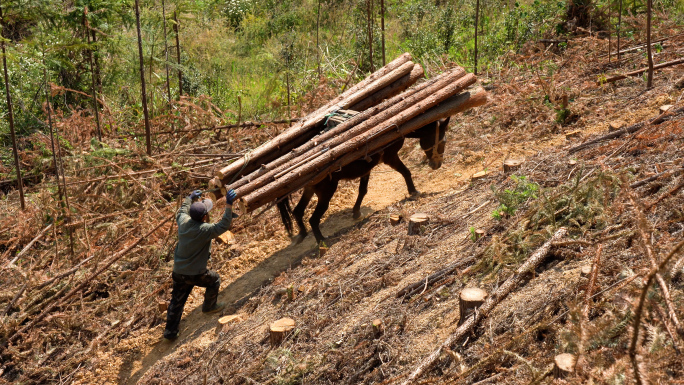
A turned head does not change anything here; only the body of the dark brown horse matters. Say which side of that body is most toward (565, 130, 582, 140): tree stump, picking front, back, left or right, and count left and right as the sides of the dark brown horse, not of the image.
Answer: front

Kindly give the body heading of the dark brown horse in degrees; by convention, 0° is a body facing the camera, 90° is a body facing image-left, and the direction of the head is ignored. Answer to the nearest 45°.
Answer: approximately 270°

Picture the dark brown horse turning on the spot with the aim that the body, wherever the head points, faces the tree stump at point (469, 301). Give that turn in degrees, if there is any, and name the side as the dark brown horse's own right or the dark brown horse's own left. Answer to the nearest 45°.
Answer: approximately 90° to the dark brown horse's own right

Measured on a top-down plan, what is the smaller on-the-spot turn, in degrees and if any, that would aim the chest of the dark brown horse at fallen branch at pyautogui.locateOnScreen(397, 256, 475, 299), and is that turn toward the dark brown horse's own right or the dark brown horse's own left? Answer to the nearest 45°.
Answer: approximately 90° to the dark brown horse's own right

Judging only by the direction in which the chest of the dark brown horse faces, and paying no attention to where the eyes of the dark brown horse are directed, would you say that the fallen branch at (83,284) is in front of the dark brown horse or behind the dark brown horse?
behind

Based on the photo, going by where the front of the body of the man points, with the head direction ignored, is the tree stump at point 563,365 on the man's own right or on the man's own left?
on the man's own right

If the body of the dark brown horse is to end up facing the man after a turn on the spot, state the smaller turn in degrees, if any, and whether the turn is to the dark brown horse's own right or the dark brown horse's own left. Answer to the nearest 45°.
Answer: approximately 135° to the dark brown horse's own right

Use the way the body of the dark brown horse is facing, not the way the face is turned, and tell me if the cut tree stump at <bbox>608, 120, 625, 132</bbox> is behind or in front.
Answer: in front

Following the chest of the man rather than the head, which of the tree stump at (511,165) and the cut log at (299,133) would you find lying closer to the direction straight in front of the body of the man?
the cut log

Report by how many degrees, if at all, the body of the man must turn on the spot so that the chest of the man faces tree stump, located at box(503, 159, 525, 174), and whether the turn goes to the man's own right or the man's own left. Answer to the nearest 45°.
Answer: approximately 45° to the man's own right

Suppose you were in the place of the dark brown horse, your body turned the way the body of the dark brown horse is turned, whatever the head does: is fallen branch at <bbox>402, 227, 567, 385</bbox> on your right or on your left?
on your right

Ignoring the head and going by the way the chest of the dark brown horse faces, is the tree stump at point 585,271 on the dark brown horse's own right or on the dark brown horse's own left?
on the dark brown horse's own right

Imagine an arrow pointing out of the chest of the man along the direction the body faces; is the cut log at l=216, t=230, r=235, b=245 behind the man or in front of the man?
in front

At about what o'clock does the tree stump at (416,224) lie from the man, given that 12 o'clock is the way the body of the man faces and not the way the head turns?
The tree stump is roughly at 2 o'clock from the man.

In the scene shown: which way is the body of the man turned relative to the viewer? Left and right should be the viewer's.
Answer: facing away from the viewer and to the right of the viewer

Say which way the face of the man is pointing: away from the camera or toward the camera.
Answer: away from the camera

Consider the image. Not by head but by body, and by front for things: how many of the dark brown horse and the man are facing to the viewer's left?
0
